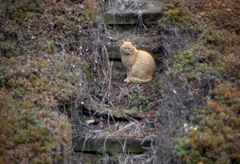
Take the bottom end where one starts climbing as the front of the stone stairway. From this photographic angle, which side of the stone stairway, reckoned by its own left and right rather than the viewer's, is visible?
front
